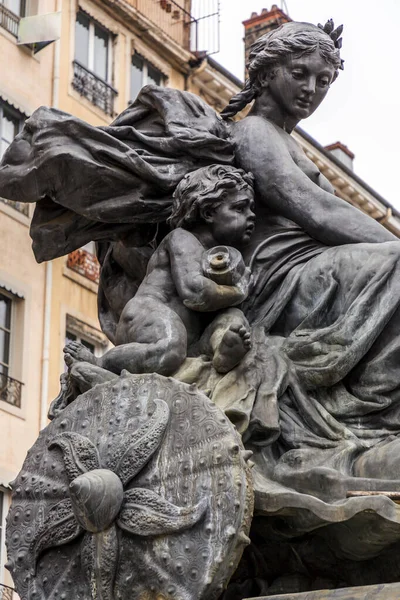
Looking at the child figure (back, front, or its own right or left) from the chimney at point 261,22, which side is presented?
left

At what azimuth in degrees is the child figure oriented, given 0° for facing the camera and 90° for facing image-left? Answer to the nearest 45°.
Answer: approximately 270°
